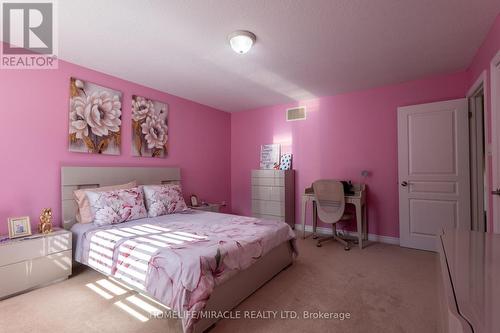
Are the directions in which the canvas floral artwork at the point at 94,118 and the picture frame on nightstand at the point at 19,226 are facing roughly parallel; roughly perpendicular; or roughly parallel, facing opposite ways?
roughly parallel

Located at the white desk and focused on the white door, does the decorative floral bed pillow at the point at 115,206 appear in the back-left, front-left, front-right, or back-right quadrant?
back-right

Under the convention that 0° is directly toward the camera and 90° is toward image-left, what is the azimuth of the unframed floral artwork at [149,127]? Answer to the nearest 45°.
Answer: approximately 315°

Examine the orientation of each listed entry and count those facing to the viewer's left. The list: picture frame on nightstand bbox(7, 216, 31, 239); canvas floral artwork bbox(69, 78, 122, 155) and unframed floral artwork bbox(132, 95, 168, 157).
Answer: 0

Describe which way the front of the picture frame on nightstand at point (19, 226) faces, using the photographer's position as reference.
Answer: facing the viewer and to the right of the viewer

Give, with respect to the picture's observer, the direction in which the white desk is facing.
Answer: facing the viewer and to the left of the viewer

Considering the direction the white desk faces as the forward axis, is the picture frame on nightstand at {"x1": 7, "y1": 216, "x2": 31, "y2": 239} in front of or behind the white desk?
in front

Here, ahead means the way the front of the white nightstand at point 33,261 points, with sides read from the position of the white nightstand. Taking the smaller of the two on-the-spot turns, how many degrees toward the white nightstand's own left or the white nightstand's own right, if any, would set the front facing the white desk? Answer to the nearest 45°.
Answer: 0° — it already faces it

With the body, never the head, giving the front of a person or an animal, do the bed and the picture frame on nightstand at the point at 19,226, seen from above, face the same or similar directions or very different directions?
same or similar directions
